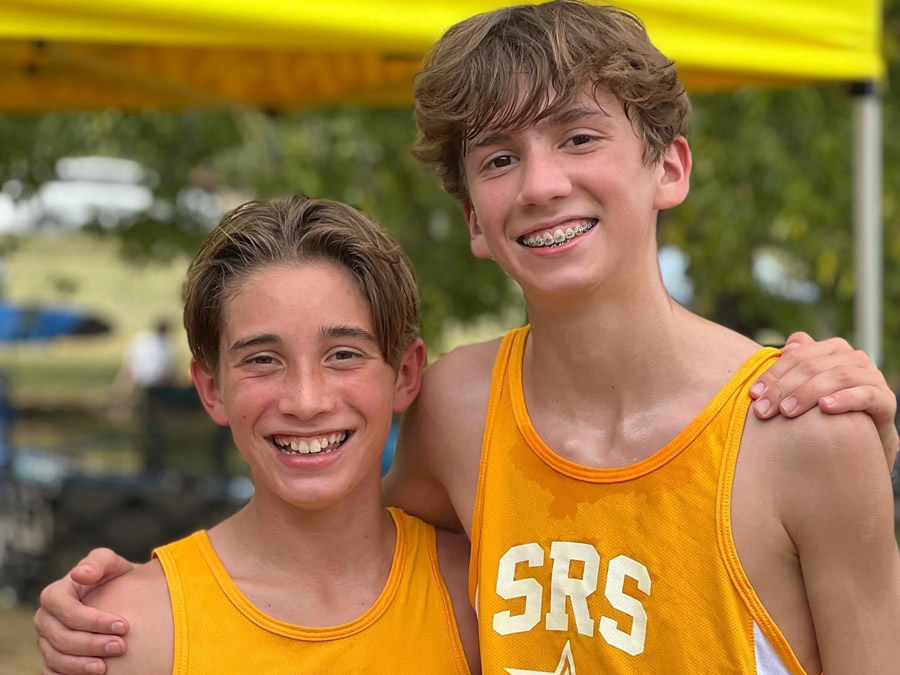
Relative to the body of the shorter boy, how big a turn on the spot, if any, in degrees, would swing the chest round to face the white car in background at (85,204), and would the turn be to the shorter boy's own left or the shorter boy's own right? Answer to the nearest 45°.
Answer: approximately 180°

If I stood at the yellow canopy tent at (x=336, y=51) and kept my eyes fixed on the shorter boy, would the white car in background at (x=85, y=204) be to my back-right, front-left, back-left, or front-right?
back-right

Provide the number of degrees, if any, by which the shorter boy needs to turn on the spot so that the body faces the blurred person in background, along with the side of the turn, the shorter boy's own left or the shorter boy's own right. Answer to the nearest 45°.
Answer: approximately 180°

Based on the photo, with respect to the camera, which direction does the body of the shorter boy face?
toward the camera
